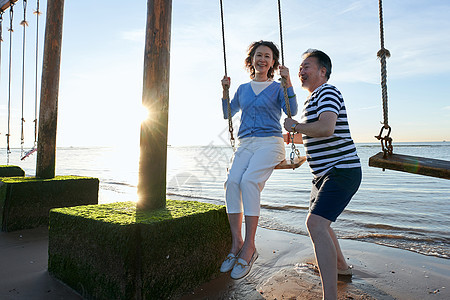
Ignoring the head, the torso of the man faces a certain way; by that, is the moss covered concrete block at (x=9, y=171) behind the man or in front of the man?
in front

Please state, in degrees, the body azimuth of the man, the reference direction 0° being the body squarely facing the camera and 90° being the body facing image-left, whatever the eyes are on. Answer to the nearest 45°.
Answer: approximately 90°

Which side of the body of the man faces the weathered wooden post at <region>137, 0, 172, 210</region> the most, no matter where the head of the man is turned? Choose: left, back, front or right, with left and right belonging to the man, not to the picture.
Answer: front

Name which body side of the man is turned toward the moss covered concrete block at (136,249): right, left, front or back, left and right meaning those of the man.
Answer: front
